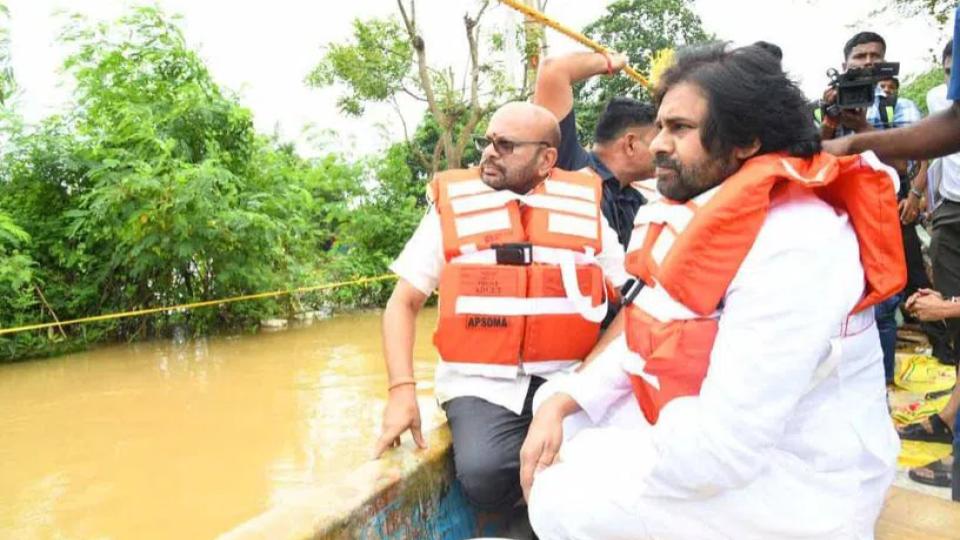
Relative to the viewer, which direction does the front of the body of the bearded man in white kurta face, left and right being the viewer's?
facing to the left of the viewer

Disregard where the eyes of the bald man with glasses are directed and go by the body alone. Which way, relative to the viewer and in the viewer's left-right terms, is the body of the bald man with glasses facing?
facing the viewer

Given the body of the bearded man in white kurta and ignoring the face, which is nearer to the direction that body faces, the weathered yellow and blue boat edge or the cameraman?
the weathered yellow and blue boat edge

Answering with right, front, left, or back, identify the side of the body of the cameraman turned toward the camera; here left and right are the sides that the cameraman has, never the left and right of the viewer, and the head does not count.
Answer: front

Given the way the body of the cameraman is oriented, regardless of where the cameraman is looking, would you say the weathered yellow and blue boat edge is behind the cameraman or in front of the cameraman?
in front

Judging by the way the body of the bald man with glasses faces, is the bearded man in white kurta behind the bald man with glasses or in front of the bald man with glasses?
in front

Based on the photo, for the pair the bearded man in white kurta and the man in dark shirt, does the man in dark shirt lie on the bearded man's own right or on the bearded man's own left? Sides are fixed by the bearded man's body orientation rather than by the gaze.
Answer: on the bearded man's own right

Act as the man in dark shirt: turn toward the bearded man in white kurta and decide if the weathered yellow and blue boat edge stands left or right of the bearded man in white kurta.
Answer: right

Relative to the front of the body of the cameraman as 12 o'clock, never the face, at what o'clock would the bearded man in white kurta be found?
The bearded man in white kurta is roughly at 12 o'clock from the cameraman.
